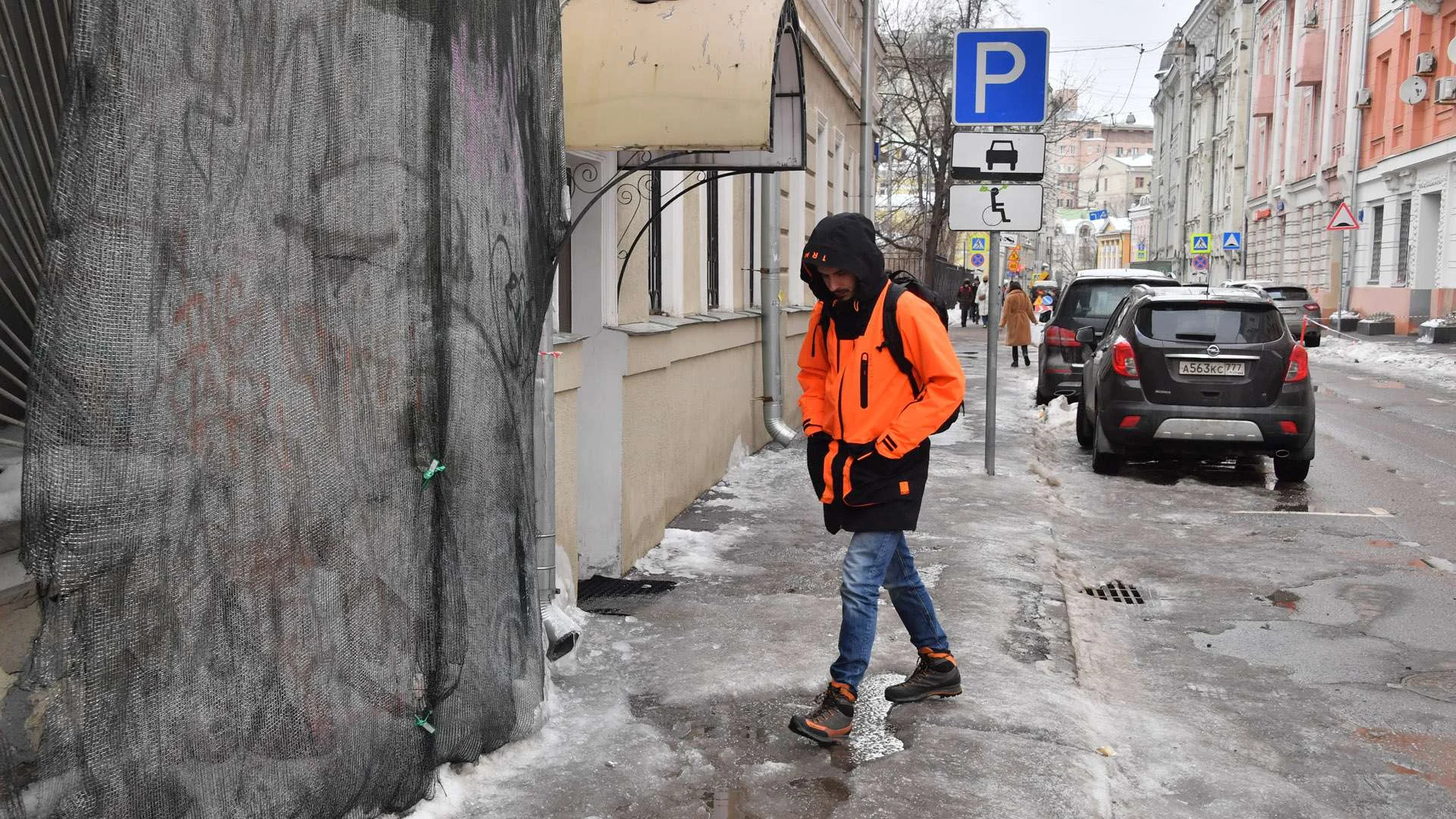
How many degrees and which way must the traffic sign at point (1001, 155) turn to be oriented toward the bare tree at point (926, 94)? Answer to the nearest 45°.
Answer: approximately 180°

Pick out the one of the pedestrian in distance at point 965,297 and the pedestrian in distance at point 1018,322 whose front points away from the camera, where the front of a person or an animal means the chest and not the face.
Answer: the pedestrian in distance at point 1018,322

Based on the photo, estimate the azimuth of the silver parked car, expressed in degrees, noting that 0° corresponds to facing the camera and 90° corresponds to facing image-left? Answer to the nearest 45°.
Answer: approximately 180°

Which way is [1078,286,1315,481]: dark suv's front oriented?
away from the camera

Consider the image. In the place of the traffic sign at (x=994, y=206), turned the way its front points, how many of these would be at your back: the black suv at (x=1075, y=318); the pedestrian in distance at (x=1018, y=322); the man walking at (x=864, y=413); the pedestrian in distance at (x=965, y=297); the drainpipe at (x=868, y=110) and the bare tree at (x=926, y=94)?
5

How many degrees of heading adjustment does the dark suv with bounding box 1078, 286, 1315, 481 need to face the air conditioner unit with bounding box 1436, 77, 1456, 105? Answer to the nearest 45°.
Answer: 0° — it already faces it

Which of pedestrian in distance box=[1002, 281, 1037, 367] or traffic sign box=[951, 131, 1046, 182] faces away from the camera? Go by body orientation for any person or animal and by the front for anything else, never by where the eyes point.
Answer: the pedestrian in distance

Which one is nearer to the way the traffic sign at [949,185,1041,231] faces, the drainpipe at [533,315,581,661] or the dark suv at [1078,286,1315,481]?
the drainpipe

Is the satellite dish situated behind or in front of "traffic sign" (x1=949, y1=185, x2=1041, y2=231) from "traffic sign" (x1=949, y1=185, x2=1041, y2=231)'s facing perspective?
behind

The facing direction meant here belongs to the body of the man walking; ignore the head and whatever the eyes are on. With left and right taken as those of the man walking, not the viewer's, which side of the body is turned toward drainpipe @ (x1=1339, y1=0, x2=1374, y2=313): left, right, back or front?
back

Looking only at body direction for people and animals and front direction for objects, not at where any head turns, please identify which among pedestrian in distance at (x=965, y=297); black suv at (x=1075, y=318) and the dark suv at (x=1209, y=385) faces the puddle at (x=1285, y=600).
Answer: the pedestrian in distance

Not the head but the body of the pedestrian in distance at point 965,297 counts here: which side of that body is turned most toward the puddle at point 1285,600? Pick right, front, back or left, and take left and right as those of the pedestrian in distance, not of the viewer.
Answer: front
